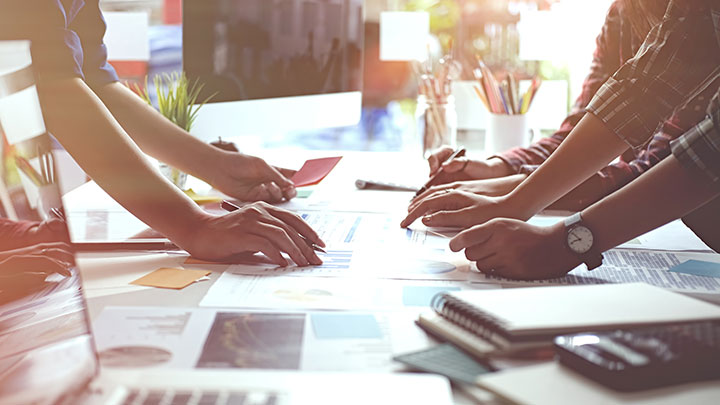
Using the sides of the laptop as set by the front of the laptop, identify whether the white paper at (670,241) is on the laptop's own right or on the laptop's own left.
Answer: on the laptop's own left

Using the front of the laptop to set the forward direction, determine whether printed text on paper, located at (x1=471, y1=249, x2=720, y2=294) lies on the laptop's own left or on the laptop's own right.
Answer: on the laptop's own left

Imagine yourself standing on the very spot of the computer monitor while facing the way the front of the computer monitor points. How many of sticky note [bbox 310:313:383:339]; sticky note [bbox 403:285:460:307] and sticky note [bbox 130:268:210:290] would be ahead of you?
3

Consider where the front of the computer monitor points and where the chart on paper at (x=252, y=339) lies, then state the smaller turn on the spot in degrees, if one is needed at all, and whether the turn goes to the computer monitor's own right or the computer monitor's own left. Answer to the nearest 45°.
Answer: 0° — it already faces it

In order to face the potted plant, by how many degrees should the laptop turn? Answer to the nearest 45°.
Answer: approximately 135° to its left

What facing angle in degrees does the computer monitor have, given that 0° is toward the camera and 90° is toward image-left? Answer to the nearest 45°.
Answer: approximately 0°

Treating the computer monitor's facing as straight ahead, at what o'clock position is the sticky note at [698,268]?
The sticky note is roughly at 11 o'clock from the computer monitor.

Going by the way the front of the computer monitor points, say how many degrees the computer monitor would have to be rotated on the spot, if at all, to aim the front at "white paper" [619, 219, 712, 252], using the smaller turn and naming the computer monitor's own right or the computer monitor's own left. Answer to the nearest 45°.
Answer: approximately 45° to the computer monitor's own left

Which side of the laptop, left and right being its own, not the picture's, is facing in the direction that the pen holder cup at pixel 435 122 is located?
left

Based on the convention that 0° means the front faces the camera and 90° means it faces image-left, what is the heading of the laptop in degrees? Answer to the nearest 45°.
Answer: approximately 315°
